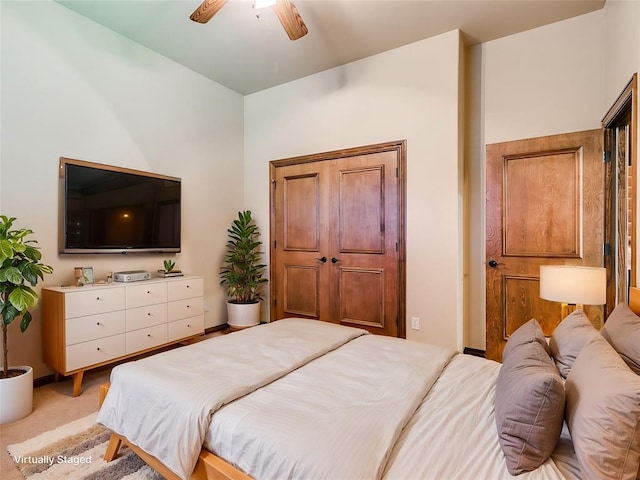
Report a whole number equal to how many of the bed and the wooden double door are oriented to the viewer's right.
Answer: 0

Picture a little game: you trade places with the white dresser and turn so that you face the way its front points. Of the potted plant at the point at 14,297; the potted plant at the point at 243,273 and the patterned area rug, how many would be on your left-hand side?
1

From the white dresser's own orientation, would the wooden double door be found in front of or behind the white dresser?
in front

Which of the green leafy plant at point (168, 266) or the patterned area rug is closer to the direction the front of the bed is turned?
the green leafy plant

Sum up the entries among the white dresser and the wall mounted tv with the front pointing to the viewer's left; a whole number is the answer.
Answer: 0

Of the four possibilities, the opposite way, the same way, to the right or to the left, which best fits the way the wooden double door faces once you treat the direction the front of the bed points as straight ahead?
to the left

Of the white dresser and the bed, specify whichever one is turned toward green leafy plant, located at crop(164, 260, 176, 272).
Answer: the bed

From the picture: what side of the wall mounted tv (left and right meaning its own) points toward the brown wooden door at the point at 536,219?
front

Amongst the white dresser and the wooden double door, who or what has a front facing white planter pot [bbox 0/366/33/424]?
the wooden double door

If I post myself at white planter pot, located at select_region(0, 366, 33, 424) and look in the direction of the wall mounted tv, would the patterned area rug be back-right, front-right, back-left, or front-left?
back-right

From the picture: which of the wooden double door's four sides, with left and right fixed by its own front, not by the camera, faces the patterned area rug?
front

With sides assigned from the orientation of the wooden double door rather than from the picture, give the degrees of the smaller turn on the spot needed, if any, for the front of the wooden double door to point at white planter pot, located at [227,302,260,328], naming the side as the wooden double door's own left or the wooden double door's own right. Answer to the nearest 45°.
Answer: approximately 45° to the wooden double door's own right

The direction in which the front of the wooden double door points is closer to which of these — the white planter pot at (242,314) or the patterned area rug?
the patterned area rug

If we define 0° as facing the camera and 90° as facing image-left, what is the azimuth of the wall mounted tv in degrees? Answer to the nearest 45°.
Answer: approximately 315°

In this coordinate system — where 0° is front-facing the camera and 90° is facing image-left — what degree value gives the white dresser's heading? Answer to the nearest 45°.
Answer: approximately 315°
